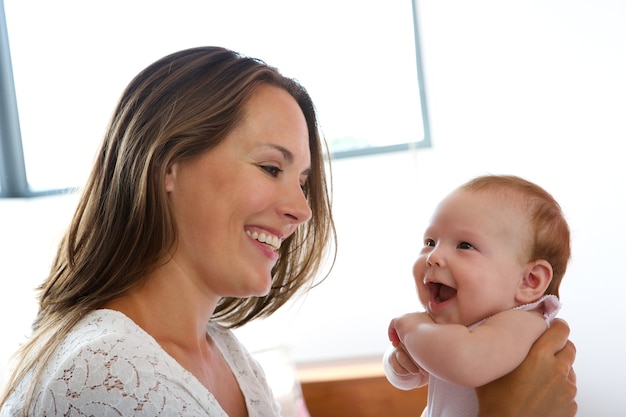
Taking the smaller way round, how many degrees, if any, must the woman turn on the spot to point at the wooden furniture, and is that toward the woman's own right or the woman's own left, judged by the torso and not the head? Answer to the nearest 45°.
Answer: approximately 135° to the woman's own left

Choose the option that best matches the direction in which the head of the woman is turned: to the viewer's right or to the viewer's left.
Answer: to the viewer's right

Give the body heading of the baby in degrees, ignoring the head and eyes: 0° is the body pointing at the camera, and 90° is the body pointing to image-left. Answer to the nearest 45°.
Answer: approximately 45°

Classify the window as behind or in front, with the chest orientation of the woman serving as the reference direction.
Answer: behind

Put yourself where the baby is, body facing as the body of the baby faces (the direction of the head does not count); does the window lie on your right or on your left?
on your right

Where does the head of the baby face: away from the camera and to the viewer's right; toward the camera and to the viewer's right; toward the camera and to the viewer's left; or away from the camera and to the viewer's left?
toward the camera and to the viewer's left

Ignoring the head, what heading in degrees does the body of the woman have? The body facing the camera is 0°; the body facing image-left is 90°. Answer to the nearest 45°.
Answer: approximately 315°
